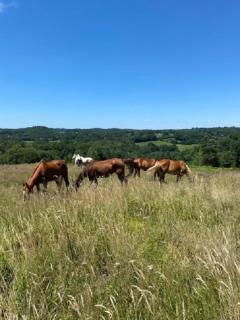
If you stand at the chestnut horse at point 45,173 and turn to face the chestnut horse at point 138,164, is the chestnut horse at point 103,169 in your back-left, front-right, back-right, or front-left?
front-right

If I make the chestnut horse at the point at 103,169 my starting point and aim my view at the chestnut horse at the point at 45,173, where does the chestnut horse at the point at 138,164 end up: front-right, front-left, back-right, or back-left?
back-right

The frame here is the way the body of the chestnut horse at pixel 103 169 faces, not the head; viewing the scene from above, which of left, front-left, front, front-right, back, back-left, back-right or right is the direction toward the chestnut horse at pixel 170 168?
back-right

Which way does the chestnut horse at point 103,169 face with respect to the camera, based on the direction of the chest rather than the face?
to the viewer's left
